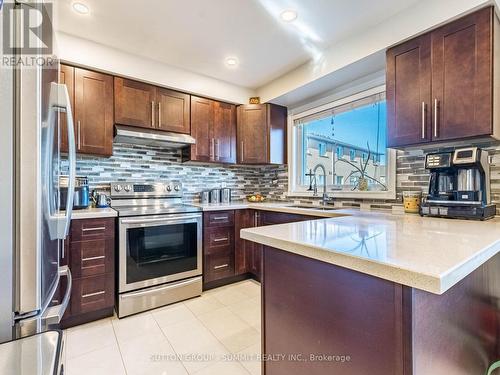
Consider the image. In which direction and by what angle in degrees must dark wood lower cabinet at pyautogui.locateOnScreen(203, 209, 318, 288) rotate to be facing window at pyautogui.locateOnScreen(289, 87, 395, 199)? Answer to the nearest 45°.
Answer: approximately 45° to its left

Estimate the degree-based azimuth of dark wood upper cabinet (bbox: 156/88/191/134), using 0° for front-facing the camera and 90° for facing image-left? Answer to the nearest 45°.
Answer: approximately 315°

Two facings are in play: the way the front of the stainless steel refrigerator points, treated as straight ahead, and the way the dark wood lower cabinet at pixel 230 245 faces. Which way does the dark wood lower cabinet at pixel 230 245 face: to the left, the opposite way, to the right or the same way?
to the right

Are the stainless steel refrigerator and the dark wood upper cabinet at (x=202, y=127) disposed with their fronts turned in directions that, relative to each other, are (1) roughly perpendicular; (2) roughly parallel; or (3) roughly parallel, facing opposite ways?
roughly perpendicular

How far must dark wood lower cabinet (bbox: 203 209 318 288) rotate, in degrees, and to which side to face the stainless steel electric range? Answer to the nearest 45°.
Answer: approximately 90° to its right

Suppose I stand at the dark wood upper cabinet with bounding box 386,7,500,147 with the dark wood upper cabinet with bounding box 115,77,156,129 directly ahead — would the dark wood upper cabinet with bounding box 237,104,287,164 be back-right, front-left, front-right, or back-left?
front-right

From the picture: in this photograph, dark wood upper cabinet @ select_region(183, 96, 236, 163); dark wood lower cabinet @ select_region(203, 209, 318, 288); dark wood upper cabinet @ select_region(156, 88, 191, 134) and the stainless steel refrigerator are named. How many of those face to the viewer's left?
0

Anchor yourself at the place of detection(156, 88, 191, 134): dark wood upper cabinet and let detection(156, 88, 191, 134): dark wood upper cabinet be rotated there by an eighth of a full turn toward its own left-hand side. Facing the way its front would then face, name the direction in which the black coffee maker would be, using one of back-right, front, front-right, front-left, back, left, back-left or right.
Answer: front-right

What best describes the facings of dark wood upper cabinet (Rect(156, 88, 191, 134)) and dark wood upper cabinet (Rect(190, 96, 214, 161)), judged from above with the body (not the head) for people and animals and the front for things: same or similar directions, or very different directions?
same or similar directions

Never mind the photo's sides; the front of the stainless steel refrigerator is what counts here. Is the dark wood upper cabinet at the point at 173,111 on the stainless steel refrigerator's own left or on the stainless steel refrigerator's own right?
on the stainless steel refrigerator's own left

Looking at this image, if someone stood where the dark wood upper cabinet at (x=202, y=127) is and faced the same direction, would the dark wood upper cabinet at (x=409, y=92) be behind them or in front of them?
in front

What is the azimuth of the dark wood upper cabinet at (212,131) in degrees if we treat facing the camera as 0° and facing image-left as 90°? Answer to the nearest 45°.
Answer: approximately 315°

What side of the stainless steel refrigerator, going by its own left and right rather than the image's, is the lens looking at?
right
